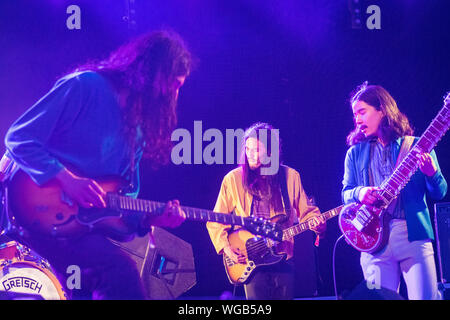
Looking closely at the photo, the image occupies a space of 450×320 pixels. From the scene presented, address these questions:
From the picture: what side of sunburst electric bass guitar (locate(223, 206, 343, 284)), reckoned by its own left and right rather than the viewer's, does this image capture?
front

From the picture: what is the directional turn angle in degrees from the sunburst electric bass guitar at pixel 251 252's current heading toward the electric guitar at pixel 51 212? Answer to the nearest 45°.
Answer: approximately 45° to its right

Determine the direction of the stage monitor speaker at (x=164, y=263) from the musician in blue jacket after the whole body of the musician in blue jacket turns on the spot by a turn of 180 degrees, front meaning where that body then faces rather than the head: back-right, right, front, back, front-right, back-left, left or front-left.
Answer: back-left

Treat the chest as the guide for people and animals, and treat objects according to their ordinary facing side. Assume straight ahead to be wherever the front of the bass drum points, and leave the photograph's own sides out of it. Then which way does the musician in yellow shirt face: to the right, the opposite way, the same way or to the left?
the same way

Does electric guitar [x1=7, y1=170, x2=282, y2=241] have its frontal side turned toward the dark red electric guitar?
no

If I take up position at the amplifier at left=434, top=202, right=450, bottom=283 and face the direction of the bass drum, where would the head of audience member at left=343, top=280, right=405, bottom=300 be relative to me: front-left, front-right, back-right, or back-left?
front-left

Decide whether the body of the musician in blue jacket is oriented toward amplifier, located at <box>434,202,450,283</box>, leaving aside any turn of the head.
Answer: no

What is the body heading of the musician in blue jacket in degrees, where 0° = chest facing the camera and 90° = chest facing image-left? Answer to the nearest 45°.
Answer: approximately 45°

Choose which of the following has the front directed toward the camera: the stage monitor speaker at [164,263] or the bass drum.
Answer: the bass drum

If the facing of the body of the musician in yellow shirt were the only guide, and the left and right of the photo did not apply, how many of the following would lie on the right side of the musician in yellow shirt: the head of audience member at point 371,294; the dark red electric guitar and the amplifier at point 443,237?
0

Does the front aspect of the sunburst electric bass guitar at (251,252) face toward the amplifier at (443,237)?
no

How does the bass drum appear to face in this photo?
toward the camera

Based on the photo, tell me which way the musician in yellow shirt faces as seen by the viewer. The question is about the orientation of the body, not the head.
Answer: toward the camera

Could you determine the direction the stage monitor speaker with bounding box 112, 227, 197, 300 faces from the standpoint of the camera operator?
facing to the left of the viewer

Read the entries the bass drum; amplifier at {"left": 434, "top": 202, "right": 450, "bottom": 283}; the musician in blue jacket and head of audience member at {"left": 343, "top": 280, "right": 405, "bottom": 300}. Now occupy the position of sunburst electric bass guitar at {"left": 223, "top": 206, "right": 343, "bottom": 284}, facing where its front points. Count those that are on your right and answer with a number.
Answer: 1
